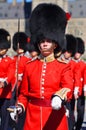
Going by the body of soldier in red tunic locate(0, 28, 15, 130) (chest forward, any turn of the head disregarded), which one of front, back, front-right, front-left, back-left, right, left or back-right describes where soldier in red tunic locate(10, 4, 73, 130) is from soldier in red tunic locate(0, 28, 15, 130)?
front-left

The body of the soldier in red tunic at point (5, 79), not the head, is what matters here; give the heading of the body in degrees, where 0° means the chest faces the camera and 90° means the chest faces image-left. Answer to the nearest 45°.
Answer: approximately 45°

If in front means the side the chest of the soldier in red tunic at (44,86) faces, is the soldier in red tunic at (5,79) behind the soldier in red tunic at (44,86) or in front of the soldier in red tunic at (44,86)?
behind

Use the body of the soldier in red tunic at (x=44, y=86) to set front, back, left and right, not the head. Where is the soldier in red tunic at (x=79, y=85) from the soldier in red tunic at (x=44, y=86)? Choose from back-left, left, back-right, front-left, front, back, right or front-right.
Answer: back

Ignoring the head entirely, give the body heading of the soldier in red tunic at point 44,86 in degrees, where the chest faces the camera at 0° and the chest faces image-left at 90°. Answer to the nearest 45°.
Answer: approximately 0°
